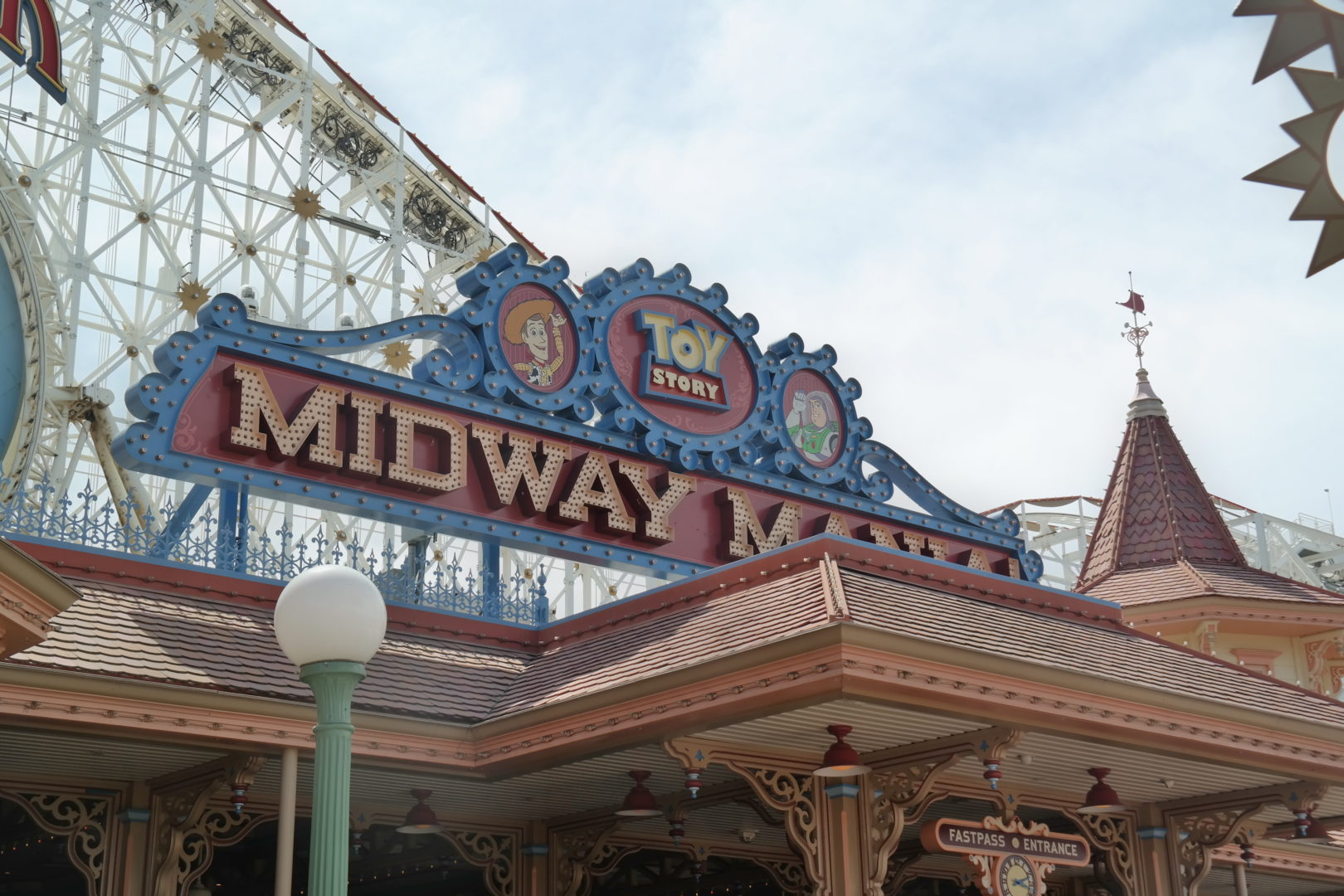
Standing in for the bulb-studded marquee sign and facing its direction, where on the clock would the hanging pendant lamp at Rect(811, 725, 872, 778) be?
The hanging pendant lamp is roughly at 1 o'clock from the bulb-studded marquee sign.

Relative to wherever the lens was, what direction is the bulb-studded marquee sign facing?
facing the viewer and to the right of the viewer

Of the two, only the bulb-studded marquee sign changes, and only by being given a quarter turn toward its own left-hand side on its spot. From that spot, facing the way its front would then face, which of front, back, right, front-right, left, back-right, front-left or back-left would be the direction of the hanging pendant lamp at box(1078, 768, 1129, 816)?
right

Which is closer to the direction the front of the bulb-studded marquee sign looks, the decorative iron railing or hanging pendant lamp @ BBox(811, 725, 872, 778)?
the hanging pendant lamp

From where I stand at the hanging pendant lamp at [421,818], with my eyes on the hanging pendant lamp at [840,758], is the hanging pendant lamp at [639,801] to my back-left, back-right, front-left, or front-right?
front-left
